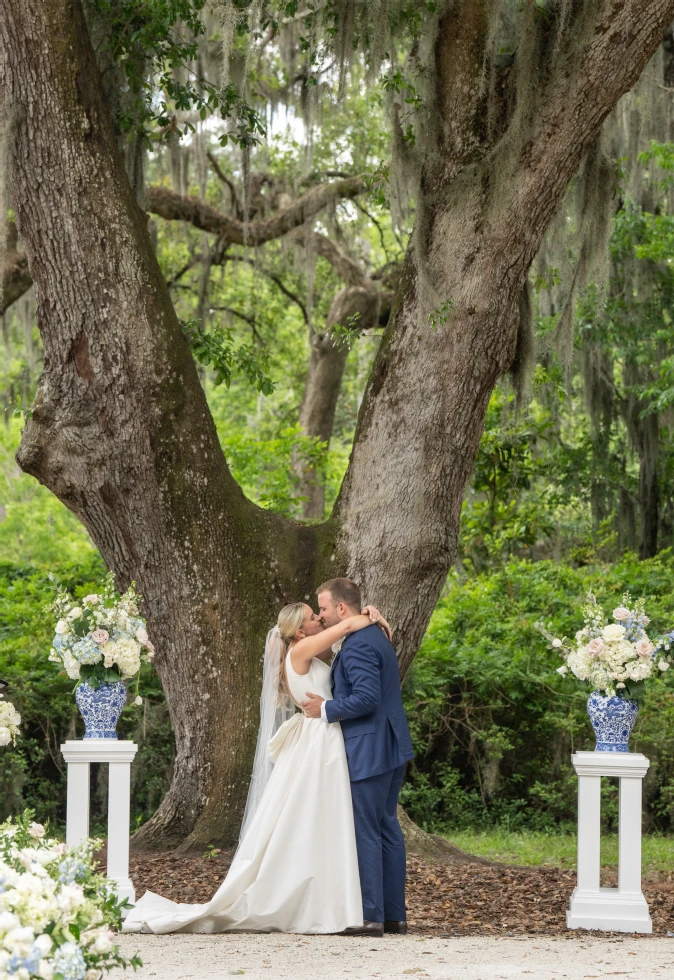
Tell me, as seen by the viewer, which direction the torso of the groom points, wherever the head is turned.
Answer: to the viewer's left

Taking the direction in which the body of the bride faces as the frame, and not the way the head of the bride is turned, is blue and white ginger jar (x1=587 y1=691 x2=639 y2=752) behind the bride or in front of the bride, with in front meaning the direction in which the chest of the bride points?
in front

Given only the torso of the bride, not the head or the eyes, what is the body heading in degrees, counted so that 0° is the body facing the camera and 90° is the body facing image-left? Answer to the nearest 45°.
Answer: approximately 270°

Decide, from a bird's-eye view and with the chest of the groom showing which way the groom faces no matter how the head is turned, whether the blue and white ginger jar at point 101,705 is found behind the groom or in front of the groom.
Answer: in front

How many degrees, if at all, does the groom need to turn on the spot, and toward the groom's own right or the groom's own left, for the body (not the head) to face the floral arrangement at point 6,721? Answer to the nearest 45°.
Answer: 0° — they already face it

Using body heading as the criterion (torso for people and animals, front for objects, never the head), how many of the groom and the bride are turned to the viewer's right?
1

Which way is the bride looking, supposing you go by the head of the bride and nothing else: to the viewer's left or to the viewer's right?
to the viewer's right

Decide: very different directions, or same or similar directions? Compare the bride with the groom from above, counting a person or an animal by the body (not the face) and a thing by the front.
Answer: very different directions

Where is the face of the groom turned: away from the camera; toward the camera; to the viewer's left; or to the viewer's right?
to the viewer's left

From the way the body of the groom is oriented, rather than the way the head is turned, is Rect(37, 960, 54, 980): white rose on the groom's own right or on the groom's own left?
on the groom's own left
